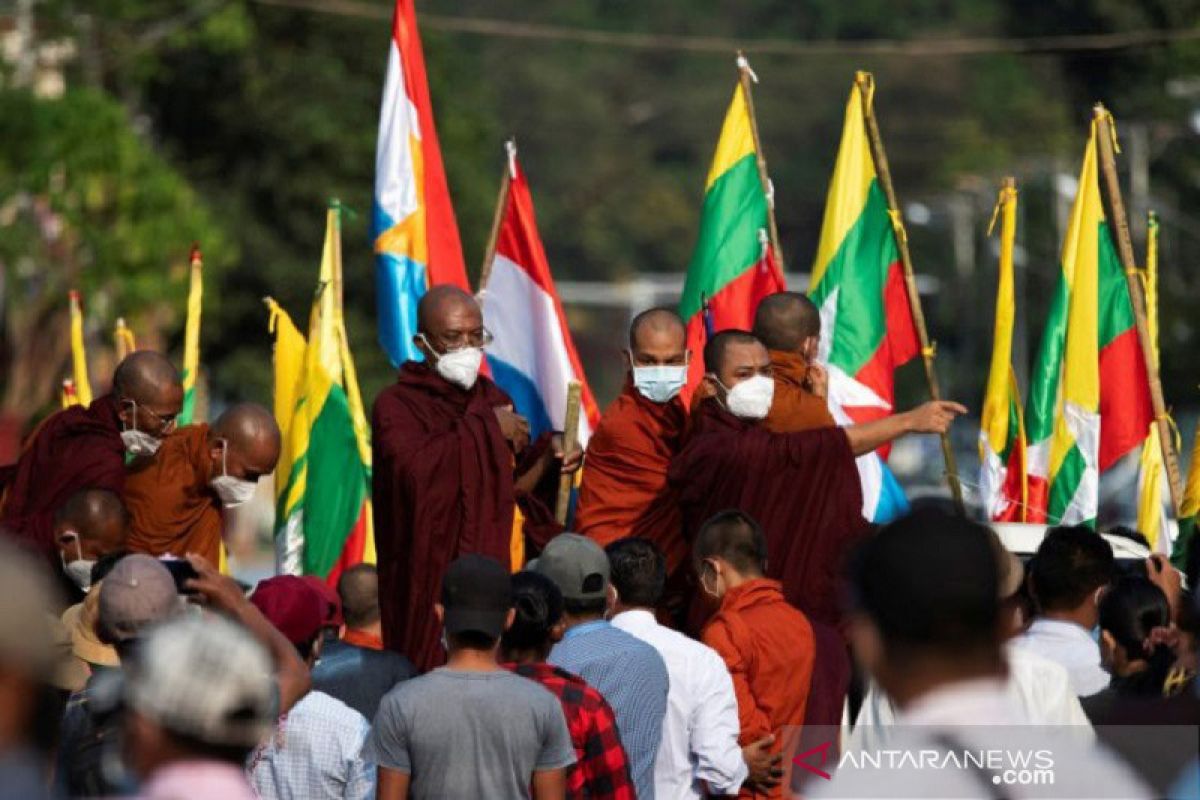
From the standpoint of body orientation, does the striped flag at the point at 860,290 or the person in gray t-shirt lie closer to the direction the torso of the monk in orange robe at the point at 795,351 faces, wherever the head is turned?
the striped flag

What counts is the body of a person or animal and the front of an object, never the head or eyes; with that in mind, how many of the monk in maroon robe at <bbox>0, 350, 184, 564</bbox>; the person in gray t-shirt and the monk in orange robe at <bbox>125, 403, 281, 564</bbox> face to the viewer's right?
2

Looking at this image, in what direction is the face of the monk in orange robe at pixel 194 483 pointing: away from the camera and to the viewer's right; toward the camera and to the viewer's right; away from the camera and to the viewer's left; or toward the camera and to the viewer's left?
toward the camera and to the viewer's right

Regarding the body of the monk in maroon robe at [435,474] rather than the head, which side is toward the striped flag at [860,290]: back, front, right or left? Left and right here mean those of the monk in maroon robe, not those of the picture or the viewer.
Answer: left

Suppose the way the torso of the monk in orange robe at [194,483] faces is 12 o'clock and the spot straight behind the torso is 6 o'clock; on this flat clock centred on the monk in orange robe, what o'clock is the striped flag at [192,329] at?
The striped flag is roughly at 9 o'clock from the monk in orange robe.

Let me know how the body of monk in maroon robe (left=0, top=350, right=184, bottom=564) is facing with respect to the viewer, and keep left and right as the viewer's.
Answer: facing to the right of the viewer

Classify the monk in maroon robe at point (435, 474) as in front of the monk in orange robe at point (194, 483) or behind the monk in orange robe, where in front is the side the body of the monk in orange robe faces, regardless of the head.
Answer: in front

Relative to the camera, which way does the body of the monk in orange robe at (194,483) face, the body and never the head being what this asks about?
to the viewer's right

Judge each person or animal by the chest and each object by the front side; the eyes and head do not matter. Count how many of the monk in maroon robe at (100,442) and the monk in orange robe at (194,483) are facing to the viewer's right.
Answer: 2

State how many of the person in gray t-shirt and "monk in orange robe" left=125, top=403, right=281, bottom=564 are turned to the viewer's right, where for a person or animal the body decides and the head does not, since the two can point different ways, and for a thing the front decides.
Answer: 1

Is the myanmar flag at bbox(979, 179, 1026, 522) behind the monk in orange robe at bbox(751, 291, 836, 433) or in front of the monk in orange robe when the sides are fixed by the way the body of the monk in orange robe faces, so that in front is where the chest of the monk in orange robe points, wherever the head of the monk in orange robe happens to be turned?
in front

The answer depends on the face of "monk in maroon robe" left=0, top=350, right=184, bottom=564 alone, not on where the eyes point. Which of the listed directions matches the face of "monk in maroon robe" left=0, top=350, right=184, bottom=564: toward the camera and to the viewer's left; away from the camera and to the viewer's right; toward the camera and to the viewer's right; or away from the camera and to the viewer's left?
toward the camera and to the viewer's right

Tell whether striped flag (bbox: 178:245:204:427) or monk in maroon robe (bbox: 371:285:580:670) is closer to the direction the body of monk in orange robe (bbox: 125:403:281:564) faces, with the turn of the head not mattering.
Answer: the monk in maroon robe
